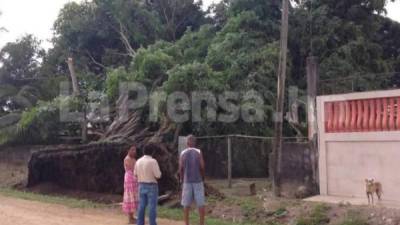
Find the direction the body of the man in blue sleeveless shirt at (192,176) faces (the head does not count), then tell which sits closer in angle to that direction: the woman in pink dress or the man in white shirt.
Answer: the woman in pink dress

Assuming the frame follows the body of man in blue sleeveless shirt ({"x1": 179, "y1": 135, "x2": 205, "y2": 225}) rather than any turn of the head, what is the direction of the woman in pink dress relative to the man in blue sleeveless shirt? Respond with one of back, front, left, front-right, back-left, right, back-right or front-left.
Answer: front-left

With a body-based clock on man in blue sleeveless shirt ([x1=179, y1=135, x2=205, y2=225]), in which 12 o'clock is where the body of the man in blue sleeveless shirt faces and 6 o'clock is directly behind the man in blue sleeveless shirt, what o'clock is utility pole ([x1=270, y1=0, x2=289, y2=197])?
The utility pole is roughly at 1 o'clock from the man in blue sleeveless shirt.

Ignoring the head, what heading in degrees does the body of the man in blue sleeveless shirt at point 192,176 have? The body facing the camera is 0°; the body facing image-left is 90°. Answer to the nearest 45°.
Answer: approximately 180°

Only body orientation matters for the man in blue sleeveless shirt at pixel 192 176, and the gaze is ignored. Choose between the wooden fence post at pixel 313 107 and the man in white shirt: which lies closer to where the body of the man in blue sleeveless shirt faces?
the wooden fence post

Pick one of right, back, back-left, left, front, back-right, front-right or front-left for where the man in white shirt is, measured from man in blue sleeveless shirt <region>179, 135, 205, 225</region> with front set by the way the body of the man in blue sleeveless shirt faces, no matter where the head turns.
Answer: left

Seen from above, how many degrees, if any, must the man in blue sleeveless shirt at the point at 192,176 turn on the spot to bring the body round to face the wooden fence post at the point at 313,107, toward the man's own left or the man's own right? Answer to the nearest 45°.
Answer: approximately 45° to the man's own right
